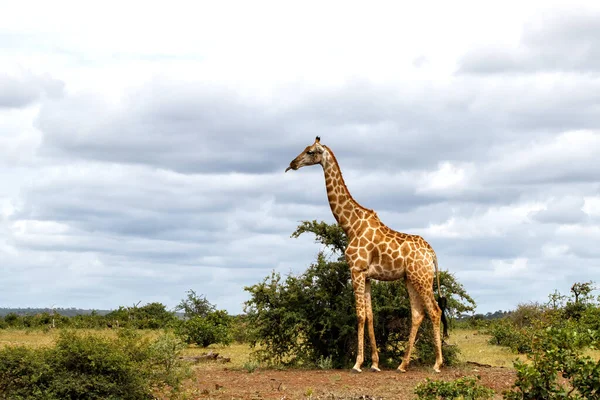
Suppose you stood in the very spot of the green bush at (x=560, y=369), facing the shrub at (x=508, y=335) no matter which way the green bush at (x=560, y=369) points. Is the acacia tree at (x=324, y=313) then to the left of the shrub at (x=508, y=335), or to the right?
left

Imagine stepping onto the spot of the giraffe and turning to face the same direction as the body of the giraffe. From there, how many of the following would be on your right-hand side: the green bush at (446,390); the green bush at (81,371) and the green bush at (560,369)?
0

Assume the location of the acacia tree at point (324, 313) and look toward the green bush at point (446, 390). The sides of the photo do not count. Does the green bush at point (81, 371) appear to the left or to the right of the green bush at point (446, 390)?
right

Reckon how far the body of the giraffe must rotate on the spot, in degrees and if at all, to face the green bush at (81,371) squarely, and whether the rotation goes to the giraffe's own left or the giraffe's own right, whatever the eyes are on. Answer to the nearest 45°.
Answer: approximately 45° to the giraffe's own left

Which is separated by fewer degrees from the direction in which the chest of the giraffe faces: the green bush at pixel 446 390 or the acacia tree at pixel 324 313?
the acacia tree

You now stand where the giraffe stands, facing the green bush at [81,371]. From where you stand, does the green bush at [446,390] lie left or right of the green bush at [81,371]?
left

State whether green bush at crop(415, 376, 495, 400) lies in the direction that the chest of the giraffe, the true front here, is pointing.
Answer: no

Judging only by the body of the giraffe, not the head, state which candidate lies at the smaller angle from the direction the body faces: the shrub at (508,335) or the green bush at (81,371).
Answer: the green bush

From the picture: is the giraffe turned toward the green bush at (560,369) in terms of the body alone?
no

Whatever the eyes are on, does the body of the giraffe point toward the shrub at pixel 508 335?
no

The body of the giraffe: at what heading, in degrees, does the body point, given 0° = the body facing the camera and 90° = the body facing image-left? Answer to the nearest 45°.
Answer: approximately 90°
